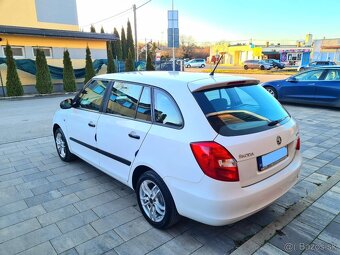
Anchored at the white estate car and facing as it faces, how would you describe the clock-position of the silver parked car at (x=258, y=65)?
The silver parked car is roughly at 2 o'clock from the white estate car.

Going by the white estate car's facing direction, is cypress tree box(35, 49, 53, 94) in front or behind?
in front

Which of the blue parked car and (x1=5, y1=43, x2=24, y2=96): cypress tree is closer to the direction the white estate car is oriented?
the cypress tree

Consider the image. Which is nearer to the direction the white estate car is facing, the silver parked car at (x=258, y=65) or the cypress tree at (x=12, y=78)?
the cypress tree

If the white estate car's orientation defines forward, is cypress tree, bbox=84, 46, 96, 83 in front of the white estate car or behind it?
in front

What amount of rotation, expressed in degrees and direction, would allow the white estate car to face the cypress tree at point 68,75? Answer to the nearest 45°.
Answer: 0° — it already faces it

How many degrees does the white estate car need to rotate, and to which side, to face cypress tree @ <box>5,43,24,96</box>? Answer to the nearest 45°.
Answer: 0° — it already faces it

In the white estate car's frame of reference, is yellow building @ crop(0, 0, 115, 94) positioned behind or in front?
in front

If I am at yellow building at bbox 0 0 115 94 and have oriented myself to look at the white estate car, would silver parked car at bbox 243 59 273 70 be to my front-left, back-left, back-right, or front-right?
back-left

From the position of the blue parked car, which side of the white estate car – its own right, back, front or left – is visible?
right

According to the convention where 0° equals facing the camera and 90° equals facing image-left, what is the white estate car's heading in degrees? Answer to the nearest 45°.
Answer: approximately 135°
